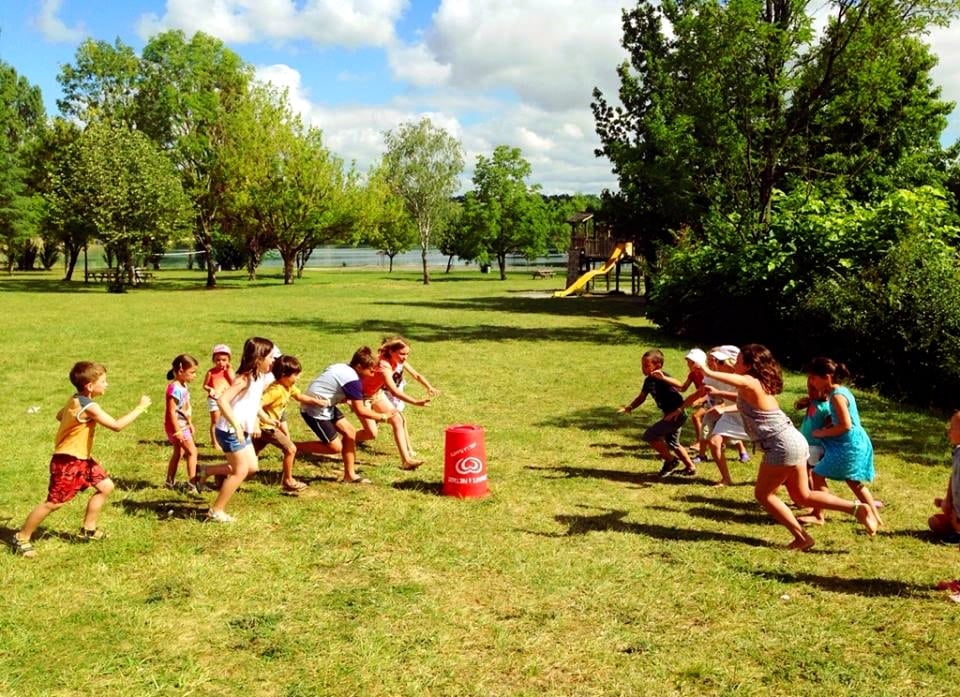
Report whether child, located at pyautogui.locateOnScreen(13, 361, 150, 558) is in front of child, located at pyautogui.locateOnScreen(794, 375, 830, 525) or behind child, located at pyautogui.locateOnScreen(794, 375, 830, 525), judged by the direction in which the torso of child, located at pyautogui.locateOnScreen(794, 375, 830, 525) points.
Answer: in front

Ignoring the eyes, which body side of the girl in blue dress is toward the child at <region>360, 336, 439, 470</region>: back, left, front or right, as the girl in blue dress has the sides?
front

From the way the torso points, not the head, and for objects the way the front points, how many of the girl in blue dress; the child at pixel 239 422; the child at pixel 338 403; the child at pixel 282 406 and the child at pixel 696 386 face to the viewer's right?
3

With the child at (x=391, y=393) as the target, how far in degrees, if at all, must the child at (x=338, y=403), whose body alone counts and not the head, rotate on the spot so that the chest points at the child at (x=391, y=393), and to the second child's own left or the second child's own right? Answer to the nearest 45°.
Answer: approximately 45° to the second child's own left

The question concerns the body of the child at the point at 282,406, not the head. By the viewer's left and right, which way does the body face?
facing to the right of the viewer

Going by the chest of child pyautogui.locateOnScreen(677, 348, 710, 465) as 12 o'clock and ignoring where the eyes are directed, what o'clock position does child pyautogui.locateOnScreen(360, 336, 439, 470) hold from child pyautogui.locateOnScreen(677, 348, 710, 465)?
child pyautogui.locateOnScreen(360, 336, 439, 470) is roughly at 12 o'clock from child pyautogui.locateOnScreen(677, 348, 710, 465).

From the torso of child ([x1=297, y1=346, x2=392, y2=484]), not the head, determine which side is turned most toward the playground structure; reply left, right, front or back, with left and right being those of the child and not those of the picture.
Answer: left

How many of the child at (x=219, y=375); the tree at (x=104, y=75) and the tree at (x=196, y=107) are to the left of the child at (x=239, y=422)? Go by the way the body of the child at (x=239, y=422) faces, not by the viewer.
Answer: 3

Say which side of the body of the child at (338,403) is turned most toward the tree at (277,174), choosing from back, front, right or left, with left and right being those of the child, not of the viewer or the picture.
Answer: left

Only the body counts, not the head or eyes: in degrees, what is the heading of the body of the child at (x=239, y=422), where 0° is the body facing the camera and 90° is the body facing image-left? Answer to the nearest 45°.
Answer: approximately 270°

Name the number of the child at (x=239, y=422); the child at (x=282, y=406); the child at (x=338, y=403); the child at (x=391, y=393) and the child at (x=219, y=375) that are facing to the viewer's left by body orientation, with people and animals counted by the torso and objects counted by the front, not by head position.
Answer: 0

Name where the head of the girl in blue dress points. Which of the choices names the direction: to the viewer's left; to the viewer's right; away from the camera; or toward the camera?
to the viewer's left

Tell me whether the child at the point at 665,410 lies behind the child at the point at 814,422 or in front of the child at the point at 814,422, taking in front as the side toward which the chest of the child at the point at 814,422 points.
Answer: in front
